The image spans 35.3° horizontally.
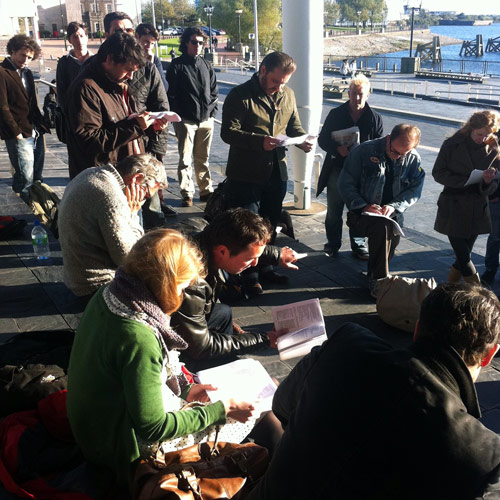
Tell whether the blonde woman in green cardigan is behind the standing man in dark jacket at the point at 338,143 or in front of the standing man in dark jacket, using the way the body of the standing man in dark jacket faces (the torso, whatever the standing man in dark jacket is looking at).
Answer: in front

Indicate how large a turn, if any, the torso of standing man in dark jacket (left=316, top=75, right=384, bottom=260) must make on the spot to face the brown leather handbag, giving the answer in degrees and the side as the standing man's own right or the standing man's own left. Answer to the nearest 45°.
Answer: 0° — they already face it

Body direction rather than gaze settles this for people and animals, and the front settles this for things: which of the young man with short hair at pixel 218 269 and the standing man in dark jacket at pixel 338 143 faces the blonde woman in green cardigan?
the standing man in dark jacket

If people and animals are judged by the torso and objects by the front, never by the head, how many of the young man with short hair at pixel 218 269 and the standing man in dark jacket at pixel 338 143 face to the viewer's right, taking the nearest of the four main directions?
1

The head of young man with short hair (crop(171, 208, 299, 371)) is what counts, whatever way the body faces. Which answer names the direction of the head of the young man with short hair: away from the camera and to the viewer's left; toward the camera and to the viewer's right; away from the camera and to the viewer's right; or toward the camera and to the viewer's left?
toward the camera and to the viewer's right

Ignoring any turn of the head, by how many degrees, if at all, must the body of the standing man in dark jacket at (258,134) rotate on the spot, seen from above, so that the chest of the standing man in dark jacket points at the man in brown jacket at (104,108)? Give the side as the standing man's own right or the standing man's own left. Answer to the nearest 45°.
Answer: approximately 90° to the standing man's own right

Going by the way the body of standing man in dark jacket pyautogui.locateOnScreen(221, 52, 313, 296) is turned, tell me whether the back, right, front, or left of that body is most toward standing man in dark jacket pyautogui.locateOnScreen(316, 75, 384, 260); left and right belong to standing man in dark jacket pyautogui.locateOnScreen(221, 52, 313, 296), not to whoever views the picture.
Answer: left

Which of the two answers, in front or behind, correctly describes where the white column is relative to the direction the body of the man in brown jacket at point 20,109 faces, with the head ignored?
in front

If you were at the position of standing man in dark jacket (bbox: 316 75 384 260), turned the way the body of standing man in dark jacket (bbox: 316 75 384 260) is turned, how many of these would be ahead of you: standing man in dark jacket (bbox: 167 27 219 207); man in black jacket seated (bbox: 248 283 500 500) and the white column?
1

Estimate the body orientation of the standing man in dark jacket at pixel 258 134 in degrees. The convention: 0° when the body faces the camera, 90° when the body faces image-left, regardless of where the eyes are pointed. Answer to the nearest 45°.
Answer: approximately 315°

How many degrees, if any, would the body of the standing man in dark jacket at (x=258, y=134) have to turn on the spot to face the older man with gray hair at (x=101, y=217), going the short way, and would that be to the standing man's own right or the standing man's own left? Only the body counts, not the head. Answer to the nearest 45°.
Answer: approximately 90° to the standing man's own right
